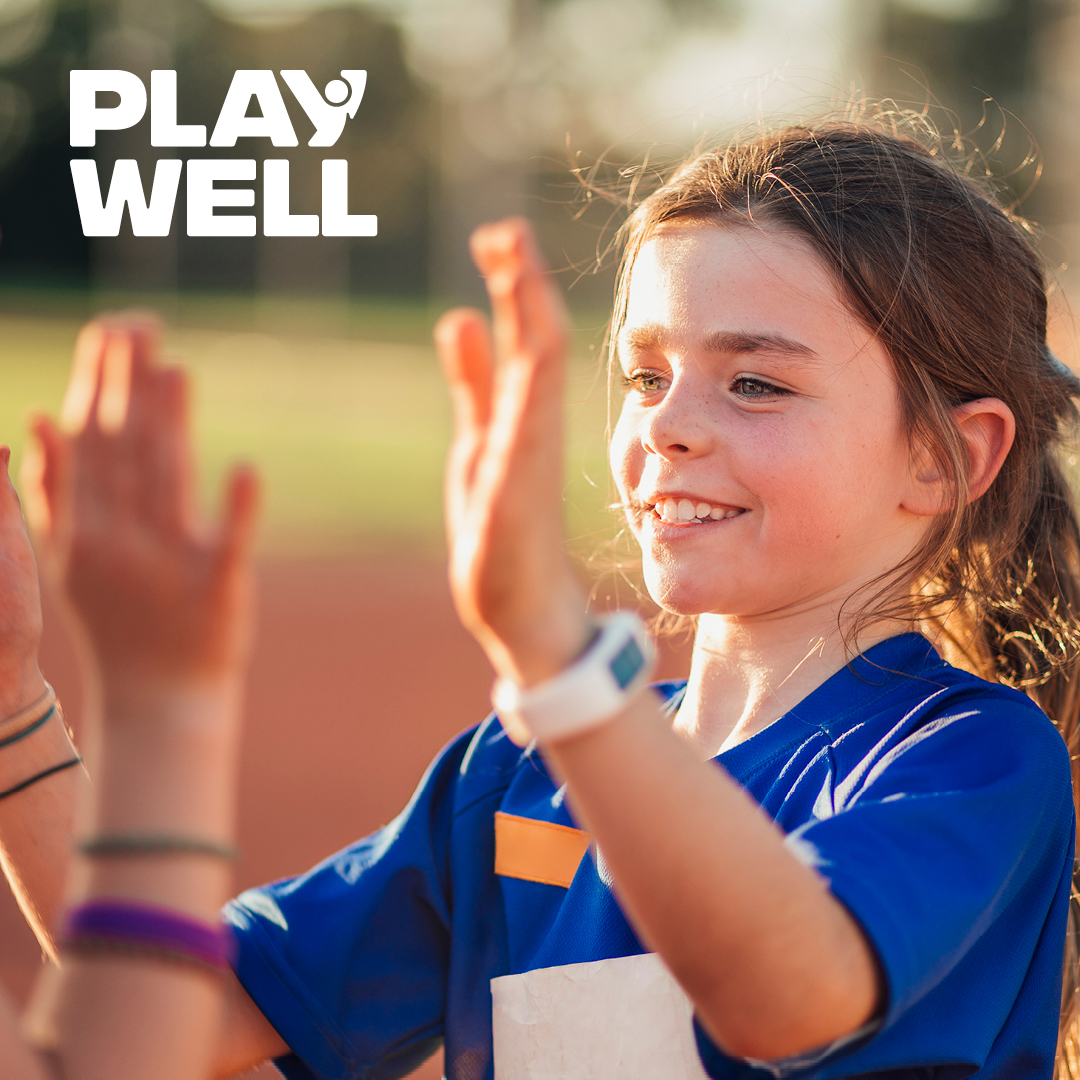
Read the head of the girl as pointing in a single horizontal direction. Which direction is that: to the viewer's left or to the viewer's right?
to the viewer's left

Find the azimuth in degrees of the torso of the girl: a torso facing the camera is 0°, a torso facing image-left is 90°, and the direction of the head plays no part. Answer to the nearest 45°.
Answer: approximately 45°

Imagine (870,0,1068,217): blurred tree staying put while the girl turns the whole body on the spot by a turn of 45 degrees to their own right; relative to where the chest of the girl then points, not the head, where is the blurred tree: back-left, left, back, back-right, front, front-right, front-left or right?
right
